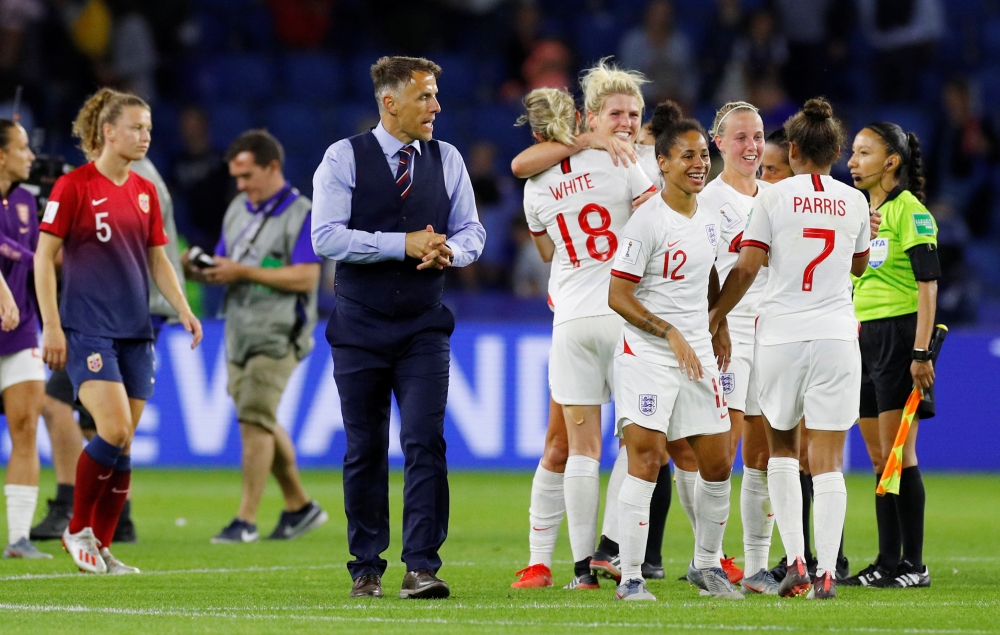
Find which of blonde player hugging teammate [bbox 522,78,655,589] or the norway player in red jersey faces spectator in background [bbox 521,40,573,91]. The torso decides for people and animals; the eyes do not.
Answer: the blonde player hugging teammate

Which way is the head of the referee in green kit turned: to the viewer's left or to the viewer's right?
to the viewer's left

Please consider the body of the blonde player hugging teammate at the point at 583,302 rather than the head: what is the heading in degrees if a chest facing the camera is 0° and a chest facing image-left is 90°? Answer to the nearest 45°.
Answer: approximately 180°

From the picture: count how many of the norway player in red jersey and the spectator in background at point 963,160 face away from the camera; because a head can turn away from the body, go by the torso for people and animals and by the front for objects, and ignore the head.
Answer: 0

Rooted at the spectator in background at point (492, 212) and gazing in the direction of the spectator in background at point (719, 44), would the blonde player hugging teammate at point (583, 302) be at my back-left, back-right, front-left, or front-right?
back-right

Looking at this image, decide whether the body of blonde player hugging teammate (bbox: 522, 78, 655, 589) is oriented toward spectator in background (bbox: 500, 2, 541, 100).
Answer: yes

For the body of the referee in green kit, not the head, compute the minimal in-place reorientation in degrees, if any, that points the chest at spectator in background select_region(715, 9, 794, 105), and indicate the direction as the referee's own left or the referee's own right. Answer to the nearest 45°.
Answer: approximately 90° to the referee's own right

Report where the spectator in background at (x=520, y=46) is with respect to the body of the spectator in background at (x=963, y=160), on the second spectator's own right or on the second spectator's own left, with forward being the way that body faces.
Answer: on the second spectator's own right

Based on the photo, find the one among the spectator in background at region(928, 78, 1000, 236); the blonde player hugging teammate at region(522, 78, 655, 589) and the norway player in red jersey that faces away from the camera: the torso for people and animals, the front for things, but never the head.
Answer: the blonde player hugging teammate

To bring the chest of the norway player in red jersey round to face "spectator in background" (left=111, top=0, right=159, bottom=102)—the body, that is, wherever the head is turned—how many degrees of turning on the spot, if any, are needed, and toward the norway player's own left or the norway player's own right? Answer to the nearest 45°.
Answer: approximately 135° to the norway player's own left

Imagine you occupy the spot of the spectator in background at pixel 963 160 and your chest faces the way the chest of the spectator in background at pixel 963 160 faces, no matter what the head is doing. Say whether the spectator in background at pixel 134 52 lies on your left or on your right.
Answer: on your right

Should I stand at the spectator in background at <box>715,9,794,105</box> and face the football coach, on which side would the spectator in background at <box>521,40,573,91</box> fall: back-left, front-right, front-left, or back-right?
front-right
